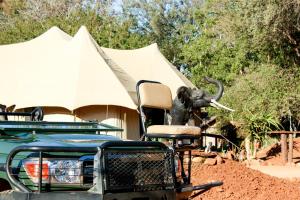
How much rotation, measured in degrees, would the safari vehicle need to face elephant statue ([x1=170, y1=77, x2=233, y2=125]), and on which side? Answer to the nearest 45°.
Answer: approximately 135° to its left

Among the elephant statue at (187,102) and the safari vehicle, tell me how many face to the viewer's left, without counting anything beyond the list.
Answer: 0

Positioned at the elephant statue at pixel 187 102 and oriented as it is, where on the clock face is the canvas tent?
The canvas tent is roughly at 8 o'clock from the elephant statue.

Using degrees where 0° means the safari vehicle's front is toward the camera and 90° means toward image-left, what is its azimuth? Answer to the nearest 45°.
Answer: approximately 315°

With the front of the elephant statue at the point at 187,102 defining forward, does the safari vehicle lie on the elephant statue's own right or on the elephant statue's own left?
on the elephant statue's own right

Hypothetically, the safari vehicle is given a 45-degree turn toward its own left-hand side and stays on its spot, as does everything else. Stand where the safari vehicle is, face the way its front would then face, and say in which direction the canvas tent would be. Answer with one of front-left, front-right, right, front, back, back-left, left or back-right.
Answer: left

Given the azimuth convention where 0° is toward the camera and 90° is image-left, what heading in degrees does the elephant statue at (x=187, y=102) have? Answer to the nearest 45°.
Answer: approximately 270°
